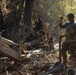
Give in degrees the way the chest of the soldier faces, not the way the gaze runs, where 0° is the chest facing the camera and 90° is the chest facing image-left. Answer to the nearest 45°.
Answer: approximately 45°
